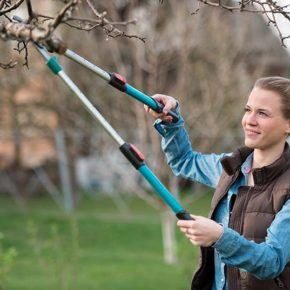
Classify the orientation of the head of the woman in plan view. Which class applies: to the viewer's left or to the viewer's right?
to the viewer's left

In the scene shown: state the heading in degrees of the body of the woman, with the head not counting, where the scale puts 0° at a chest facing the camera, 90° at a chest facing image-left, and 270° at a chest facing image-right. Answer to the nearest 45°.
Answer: approximately 45°
